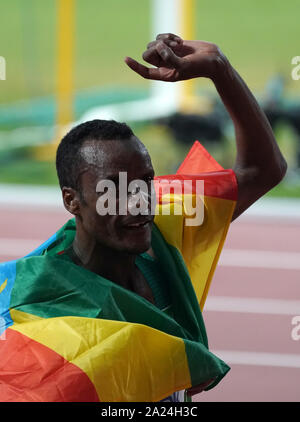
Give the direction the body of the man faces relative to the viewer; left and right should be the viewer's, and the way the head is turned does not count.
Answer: facing the viewer and to the right of the viewer

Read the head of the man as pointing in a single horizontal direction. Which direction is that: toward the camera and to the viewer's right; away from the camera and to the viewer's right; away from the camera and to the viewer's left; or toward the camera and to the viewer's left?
toward the camera and to the viewer's right
